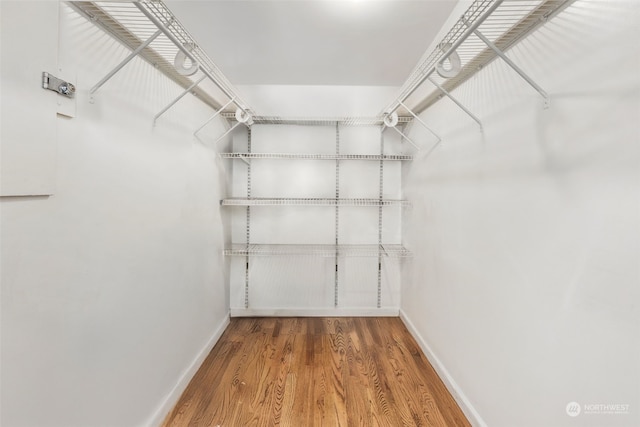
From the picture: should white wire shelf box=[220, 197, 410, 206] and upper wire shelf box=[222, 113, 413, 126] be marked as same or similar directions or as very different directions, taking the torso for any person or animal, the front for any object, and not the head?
same or similar directions

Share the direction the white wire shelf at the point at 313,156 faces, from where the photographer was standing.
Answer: facing the viewer

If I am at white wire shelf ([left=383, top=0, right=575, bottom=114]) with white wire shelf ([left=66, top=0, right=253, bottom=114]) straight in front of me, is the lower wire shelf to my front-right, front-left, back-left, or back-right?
front-right

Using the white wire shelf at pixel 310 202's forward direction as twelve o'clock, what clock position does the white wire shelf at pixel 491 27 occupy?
the white wire shelf at pixel 491 27 is roughly at 11 o'clock from the white wire shelf at pixel 310 202.

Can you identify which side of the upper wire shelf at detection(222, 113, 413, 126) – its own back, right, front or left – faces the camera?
front

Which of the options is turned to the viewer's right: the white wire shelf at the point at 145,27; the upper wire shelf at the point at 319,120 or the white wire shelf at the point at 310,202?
the white wire shelf at the point at 145,27

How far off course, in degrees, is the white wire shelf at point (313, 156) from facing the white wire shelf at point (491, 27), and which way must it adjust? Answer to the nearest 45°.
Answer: approximately 45° to its left

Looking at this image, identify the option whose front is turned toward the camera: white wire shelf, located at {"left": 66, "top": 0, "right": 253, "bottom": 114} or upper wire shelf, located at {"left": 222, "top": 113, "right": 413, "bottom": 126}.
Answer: the upper wire shelf

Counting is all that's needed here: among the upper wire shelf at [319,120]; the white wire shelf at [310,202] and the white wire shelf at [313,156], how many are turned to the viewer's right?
0

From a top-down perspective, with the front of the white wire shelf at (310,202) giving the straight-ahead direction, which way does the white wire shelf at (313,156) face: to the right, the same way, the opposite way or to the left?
the same way

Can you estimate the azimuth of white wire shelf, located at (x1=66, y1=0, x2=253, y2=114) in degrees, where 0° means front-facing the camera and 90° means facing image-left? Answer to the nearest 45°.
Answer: approximately 270°

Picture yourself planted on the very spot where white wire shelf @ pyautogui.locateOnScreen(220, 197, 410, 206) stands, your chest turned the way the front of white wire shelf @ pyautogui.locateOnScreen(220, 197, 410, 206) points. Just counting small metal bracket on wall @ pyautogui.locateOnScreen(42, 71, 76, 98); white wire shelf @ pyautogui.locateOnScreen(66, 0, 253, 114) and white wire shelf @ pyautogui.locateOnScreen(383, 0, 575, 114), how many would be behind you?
0

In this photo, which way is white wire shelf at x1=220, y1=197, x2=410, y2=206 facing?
toward the camera

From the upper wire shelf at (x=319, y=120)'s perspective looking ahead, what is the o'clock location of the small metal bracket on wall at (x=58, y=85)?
The small metal bracket on wall is roughly at 1 o'clock from the upper wire shelf.
